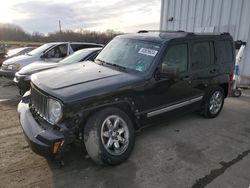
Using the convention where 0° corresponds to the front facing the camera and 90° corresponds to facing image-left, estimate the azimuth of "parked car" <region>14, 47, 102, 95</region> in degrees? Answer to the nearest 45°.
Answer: approximately 45°

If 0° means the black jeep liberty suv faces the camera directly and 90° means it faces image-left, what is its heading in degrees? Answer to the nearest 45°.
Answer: approximately 45°

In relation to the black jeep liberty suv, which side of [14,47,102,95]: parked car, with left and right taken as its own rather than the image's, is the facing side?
left

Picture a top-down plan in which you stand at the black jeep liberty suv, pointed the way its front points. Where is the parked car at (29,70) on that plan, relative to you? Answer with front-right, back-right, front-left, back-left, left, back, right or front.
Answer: right

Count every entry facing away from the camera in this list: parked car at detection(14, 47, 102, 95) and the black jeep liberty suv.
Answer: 0
